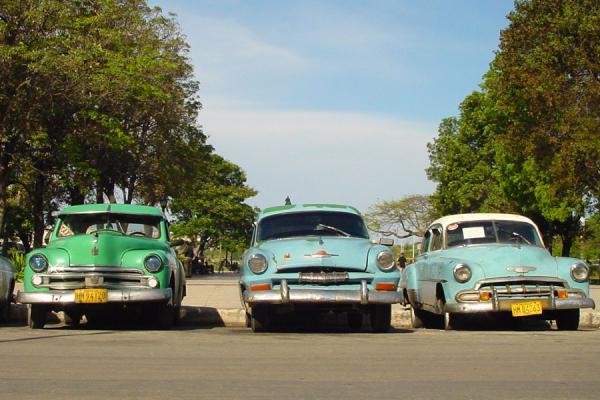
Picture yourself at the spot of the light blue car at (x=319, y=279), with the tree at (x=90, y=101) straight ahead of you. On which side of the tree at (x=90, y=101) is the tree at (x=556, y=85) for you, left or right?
right

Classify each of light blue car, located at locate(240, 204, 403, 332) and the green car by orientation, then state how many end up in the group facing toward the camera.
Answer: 2

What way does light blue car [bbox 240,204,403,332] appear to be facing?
toward the camera

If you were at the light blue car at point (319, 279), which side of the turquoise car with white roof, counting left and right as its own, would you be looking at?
right

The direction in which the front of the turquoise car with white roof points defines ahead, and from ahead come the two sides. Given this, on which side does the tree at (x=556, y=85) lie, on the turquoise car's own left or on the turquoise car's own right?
on the turquoise car's own left

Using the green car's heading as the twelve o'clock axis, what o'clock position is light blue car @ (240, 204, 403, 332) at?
The light blue car is roughly at 10 o'clock from the green car.

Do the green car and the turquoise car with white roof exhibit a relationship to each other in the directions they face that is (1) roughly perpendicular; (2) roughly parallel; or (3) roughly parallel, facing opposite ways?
roughly parallel

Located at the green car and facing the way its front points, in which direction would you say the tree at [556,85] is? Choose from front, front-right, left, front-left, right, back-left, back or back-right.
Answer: back-left

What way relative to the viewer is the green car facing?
toward the camera

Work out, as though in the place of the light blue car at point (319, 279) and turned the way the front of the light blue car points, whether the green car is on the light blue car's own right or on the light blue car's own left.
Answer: on the light blue car's own right

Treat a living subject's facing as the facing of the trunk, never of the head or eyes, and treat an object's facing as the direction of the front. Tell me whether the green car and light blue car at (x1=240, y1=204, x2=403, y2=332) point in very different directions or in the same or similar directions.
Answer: same or similar directions

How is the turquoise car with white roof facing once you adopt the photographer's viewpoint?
facing the viewer and to the right of the viewer
